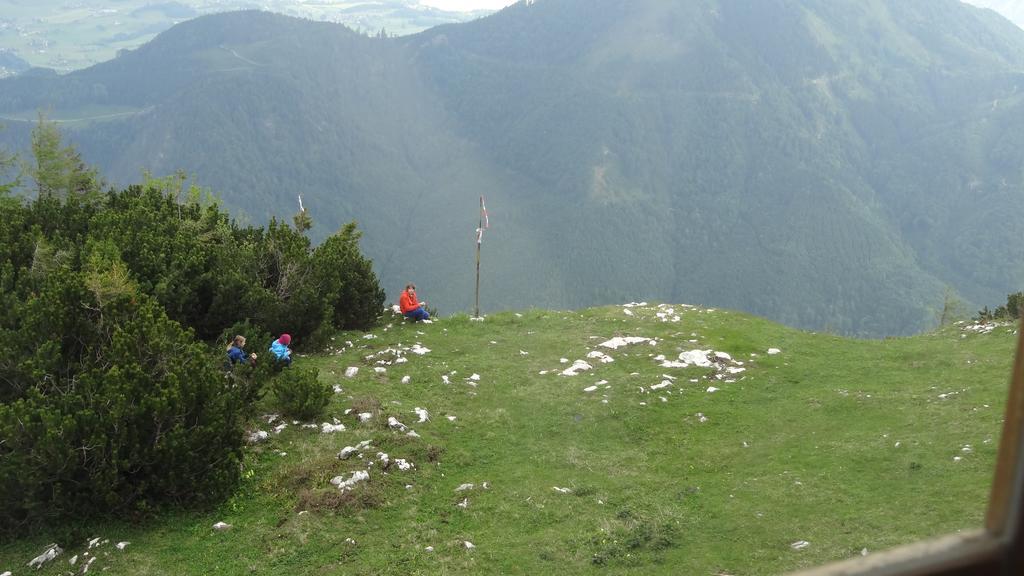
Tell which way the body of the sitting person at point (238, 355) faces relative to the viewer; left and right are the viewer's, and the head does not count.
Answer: facing to the right of the viewer

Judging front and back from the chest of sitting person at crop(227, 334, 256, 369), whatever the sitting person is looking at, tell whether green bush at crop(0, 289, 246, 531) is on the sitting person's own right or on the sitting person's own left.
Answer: on the sitting person's own right

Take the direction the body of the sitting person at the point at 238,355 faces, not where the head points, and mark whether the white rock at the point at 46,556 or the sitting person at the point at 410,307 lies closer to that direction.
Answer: the sitting person

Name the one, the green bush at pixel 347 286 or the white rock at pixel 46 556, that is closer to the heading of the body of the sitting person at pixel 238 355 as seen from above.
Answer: the green bush

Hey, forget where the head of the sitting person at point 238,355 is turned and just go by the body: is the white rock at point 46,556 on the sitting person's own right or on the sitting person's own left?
on the sitting person's own right

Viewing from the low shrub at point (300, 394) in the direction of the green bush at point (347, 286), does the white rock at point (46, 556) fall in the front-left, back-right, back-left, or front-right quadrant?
back-left
